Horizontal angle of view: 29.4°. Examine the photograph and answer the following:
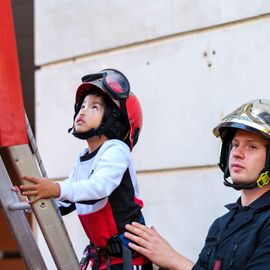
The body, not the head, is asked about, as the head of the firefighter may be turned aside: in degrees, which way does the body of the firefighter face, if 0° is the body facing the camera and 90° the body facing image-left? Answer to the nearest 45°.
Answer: approximately 45°

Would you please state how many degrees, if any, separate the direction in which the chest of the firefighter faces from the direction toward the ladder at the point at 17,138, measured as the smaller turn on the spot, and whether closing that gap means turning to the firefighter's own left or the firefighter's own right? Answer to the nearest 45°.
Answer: approximately 45° to the firefighter's own right

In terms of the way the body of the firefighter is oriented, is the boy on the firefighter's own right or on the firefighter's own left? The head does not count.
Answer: on the firefighter's own right
